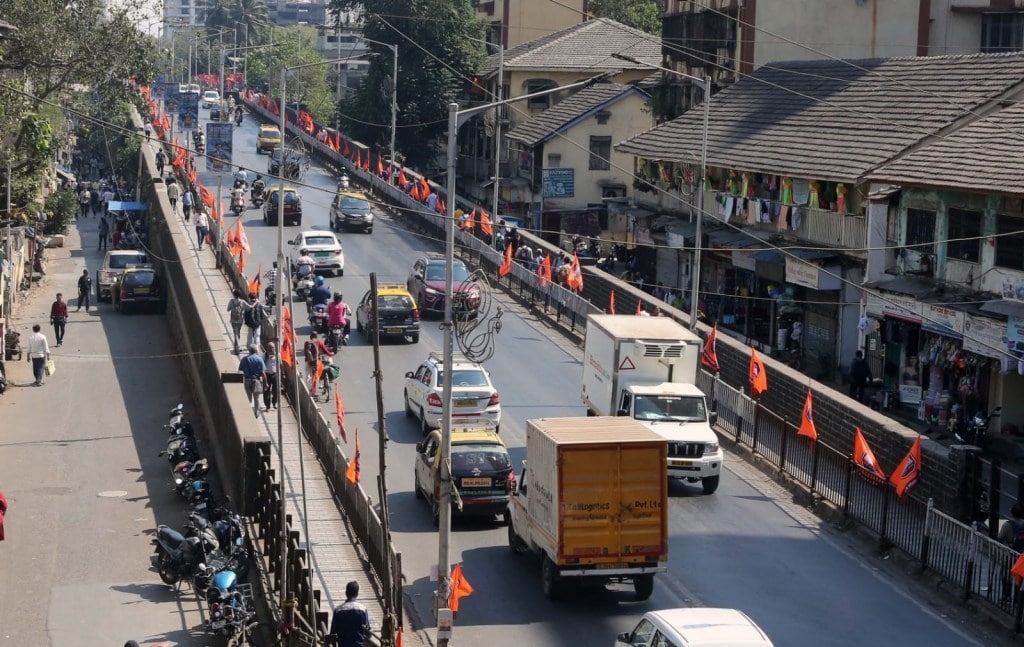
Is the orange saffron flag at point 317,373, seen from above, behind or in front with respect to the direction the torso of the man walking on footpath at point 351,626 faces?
in front

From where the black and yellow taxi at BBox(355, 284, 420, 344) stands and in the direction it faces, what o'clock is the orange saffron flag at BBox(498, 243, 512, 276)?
The orange saffron flag is roughly at 1 o'clock from the black and yellow taxi.

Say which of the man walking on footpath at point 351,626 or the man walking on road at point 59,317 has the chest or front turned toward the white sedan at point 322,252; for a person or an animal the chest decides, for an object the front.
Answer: the man walking on footpath at point 351,626

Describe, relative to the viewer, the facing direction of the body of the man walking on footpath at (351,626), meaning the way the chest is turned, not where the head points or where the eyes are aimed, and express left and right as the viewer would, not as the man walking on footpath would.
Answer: facing away from the viewer

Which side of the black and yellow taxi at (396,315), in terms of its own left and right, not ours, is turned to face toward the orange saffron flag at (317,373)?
back

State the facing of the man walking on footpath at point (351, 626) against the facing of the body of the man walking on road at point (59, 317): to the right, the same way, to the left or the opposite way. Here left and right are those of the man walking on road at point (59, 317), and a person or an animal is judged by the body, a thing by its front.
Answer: the opposite way

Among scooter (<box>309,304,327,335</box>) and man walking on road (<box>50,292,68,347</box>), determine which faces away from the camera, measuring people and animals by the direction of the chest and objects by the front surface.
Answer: the scooter

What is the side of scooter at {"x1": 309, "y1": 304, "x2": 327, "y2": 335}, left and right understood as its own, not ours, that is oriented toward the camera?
back

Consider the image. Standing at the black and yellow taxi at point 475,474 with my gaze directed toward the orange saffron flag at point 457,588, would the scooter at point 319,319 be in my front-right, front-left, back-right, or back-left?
back-right

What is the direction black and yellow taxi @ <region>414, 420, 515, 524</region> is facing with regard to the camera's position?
facing away from the viewer

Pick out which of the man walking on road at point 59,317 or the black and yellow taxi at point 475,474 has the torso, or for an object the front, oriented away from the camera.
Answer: the black and yellow taxi

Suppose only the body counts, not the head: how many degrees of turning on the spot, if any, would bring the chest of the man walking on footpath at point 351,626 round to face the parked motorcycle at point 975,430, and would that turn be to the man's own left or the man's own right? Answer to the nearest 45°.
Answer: approximately 45° to the man's own right
